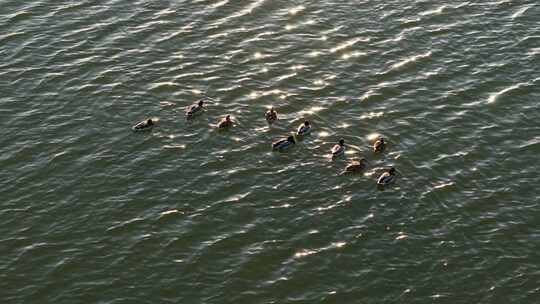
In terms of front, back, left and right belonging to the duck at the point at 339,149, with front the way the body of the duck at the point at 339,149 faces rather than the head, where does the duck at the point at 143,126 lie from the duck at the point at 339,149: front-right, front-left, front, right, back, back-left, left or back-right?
back-left

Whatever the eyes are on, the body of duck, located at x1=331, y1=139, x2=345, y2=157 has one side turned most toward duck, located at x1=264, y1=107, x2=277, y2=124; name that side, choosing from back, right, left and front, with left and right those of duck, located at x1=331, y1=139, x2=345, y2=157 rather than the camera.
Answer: left

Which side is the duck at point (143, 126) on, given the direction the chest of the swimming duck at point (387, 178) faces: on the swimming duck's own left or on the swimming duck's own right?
on the swimming duck's own left

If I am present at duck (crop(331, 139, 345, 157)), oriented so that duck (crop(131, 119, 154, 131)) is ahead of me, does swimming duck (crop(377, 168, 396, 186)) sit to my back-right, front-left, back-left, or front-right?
back-left

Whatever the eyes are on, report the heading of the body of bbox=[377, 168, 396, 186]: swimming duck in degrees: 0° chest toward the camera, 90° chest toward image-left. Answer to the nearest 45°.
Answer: approximately 225°

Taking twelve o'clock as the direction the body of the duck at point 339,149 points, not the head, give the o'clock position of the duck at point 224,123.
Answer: the duck at point 224,123 is roughly at 8 o'clock from the duck at point 339,149.

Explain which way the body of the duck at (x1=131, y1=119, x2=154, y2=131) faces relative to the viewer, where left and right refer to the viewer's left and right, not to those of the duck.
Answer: facing to the right of the viewer

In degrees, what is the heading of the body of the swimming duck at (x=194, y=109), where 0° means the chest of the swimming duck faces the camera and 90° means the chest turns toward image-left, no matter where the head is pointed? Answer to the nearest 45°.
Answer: approximately 225°

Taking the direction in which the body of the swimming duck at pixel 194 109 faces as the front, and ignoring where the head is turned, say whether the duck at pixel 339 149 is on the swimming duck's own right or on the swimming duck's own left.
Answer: on the swimming duck's own right
